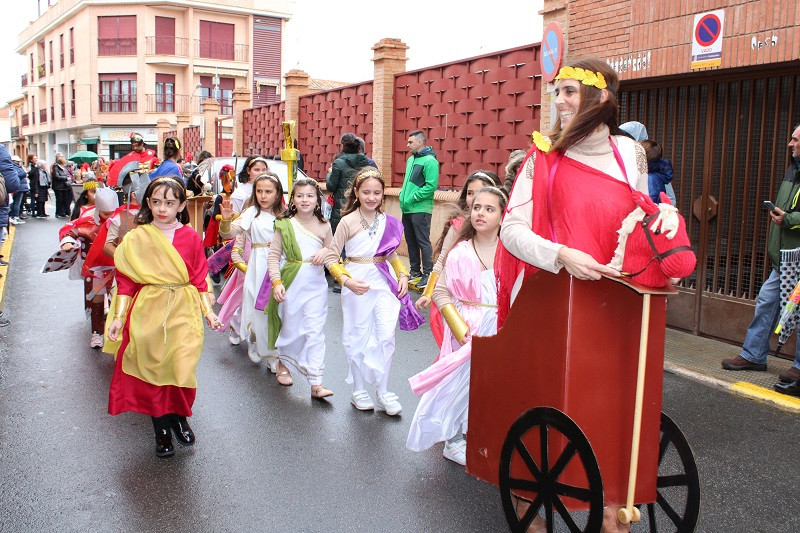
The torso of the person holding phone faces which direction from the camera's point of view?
to the viewer's left

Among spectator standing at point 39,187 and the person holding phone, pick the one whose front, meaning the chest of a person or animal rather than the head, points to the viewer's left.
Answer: the person holding phone

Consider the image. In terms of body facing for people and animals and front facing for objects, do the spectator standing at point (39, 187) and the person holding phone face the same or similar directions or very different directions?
very different directions

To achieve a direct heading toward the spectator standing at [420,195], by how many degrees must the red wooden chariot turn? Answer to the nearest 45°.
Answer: approximately 135° to its left

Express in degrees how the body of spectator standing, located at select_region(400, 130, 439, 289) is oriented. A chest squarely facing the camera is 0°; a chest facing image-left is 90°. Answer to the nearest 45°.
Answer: approximately 45°

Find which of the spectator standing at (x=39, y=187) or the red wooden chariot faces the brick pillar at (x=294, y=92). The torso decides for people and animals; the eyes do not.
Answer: the spectator standing

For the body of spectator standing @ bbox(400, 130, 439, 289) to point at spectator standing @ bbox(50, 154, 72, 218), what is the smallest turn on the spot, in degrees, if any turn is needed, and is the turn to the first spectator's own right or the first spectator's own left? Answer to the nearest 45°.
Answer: approximately 90° to the first spectator's own right

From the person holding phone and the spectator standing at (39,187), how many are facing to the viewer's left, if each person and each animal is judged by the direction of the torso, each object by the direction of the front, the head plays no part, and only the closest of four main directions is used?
1

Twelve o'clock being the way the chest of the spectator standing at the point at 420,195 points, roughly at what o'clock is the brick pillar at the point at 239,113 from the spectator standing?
The brick pillar is roughly at 4 o'clock from the spectator standing.

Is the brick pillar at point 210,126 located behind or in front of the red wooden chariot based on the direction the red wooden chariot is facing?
behind

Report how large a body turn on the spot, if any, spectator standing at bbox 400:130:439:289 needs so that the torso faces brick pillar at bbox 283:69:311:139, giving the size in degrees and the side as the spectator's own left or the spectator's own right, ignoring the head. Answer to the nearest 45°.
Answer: approximately 135° to the spectator's own right
